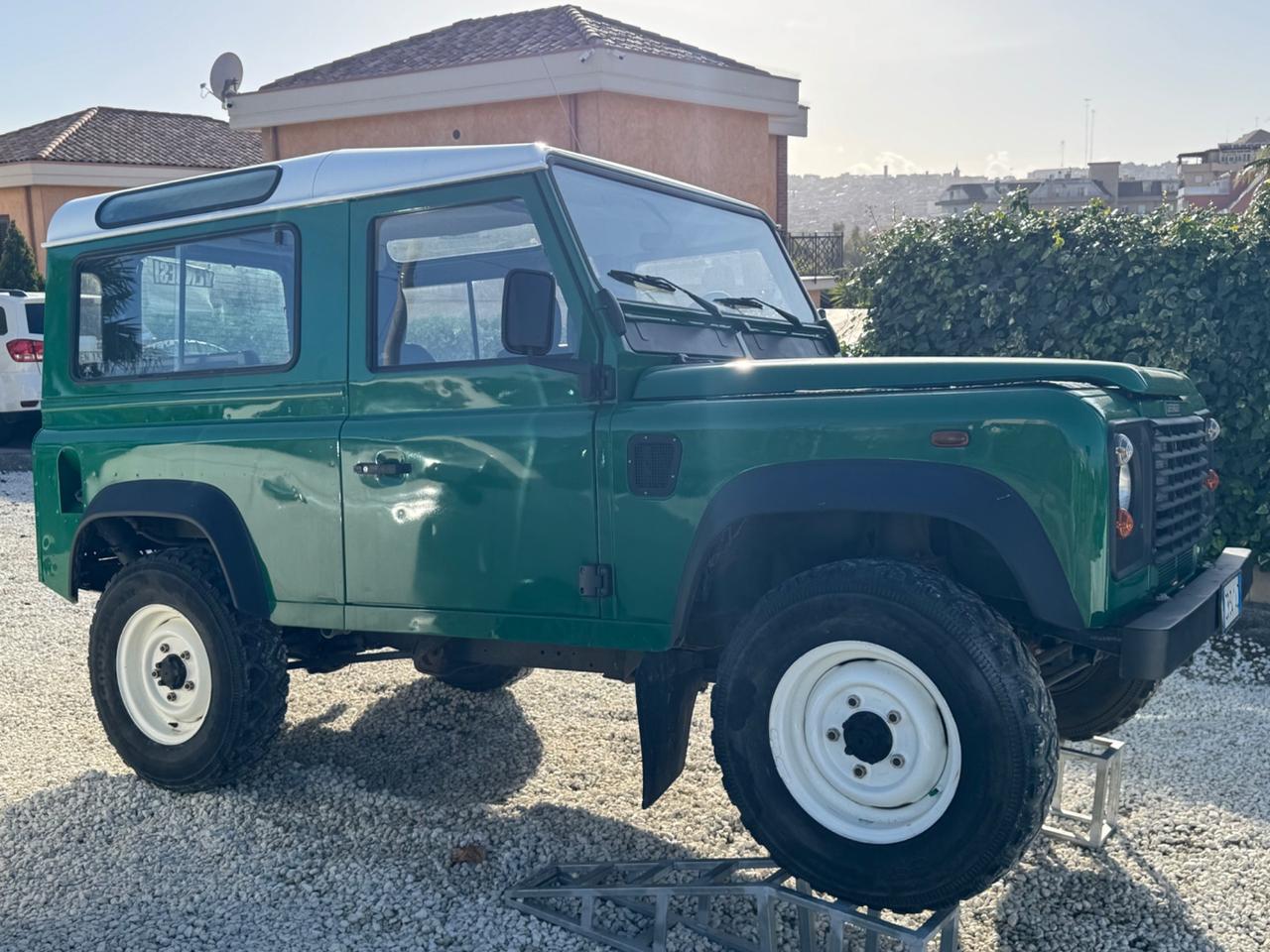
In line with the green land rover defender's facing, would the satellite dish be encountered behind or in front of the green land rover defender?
behind

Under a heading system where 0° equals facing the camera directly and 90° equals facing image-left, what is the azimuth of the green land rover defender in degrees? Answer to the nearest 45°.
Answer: approximately 315°

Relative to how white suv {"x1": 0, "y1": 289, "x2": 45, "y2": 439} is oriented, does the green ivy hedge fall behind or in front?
behind

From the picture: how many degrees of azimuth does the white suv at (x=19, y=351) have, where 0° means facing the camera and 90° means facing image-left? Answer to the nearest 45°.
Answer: approximately 135°

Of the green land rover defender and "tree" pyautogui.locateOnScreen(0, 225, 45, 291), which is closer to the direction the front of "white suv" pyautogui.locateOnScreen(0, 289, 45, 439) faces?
the tree

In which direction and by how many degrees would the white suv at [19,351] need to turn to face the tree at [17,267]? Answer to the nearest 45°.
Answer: approximately 45° to its right

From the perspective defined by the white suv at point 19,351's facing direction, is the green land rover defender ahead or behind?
behind

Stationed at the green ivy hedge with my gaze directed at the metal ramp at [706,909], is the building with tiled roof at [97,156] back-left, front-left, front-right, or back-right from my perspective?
back-right
